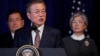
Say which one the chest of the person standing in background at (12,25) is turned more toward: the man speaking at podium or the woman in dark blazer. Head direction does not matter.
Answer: the man speaking at podium

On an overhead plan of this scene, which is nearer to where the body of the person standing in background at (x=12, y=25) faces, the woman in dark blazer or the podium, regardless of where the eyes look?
the podium

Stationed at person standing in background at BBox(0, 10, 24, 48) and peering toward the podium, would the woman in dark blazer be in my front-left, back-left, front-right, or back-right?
front-left

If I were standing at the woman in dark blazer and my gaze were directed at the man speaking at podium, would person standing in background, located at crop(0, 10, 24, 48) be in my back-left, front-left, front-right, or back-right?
front-right

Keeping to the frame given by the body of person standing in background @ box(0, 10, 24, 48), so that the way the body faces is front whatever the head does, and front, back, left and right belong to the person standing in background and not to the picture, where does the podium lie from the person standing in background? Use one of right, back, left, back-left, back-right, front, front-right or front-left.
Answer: front

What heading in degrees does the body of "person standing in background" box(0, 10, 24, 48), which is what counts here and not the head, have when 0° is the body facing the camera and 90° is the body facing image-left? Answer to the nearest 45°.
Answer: approximately 0°

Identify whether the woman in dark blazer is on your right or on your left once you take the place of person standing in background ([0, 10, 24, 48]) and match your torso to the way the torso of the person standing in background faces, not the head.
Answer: on your left

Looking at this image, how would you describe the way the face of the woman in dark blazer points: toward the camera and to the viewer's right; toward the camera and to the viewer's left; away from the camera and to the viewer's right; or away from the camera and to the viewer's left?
toward the camera and to the viewer's left
